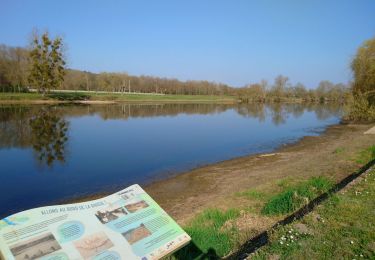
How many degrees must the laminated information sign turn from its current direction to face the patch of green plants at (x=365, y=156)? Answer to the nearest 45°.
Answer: approximately 90° to its left

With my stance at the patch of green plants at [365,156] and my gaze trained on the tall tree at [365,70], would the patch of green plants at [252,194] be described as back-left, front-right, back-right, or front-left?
back-left

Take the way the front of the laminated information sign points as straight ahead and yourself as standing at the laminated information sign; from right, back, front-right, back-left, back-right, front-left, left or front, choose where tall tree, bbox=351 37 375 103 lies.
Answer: left

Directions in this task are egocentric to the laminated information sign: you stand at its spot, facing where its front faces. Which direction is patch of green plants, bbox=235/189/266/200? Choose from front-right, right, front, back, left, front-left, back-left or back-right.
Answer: left
